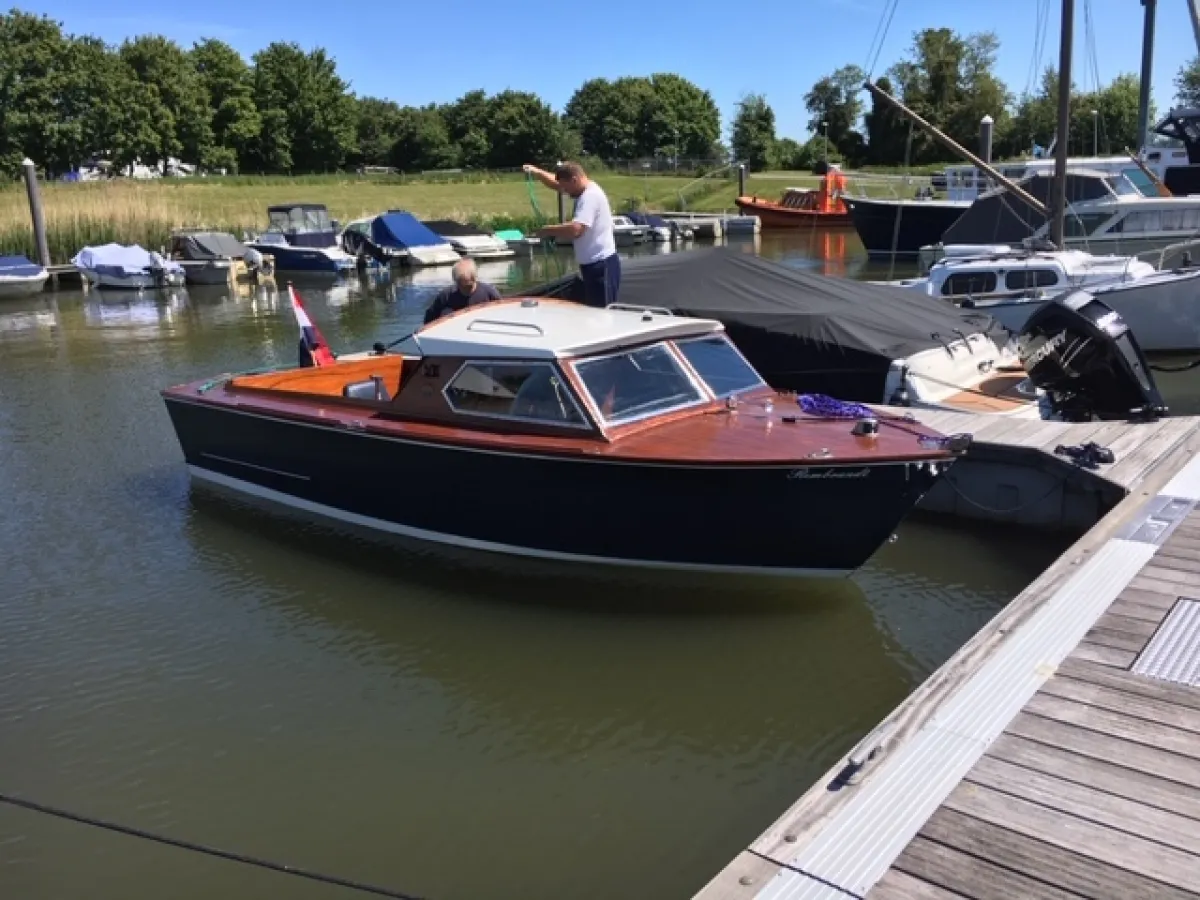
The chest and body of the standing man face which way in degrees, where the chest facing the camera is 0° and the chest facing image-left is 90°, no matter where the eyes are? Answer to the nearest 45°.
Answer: approximately 90°

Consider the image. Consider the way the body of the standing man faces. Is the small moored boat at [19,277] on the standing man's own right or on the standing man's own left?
on the standing man's own right

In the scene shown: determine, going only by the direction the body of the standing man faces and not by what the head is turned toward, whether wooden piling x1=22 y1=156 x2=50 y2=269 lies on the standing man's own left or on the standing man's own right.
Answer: on the standing man's own right

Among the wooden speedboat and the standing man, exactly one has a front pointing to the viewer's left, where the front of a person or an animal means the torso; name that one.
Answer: the standing man

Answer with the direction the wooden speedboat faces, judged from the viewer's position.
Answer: facing the viewer and to the right of the viewer

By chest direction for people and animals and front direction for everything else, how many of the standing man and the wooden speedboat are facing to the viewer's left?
1

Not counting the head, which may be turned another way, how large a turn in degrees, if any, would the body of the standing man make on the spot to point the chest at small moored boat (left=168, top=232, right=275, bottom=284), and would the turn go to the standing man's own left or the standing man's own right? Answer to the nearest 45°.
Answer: approximately 45° to the standing man's own right

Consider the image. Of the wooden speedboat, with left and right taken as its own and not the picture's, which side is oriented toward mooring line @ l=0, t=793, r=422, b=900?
right

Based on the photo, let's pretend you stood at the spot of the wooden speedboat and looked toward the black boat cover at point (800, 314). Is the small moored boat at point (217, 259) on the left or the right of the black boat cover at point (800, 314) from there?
left

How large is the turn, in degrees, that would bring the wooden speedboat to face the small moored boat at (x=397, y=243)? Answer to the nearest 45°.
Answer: approximately 135° to its left

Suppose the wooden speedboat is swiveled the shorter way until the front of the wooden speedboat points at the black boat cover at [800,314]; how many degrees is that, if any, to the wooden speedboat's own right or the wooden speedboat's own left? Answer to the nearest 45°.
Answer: approximately 90° to the wooden speedboat's own left

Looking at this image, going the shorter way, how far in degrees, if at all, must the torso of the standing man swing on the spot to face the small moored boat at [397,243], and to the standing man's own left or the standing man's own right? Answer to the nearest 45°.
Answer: approximately 90° to the standing man's own right
